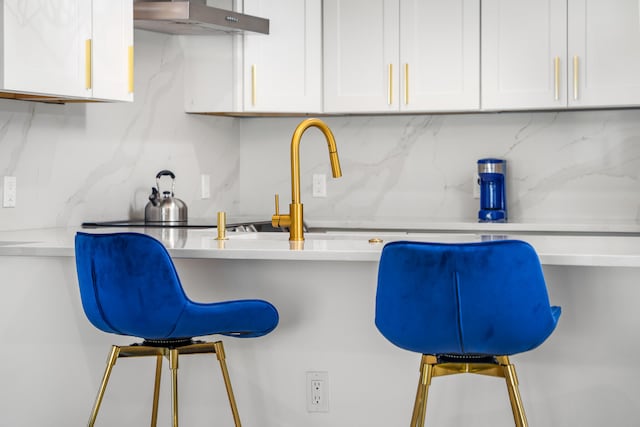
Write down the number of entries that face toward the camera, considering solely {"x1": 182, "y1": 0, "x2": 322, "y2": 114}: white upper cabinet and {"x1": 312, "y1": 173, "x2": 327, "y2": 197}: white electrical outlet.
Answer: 2

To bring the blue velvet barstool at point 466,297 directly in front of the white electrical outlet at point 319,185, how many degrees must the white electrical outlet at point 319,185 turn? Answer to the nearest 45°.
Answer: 0° — it already faces it

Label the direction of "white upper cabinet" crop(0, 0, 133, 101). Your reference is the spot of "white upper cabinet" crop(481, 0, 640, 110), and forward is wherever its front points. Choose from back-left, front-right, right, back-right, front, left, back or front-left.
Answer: front-right

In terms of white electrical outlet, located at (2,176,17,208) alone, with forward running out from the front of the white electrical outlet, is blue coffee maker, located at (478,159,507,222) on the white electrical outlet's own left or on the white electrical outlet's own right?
on the white electrical outlet's own left

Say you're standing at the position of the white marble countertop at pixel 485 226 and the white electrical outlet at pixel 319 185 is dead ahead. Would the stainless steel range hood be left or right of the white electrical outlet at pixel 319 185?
left

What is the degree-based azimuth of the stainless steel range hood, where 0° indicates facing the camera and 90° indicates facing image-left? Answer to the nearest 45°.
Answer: approximately 315°

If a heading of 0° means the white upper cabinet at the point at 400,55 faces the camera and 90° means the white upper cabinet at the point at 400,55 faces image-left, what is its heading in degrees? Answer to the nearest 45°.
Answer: approximately 0°
